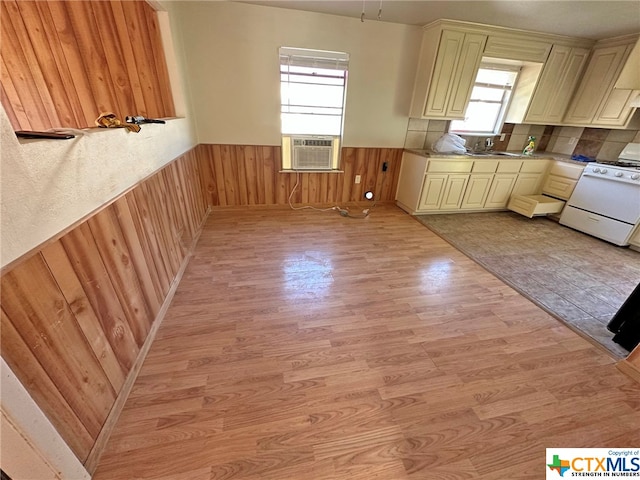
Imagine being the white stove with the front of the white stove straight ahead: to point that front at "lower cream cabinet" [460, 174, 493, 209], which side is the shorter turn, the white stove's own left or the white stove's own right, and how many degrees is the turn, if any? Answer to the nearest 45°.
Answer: approximately 45° to the white stove's own right

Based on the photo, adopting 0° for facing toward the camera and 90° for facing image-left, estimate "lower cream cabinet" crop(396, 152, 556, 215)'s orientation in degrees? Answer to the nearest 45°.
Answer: approximately 315°

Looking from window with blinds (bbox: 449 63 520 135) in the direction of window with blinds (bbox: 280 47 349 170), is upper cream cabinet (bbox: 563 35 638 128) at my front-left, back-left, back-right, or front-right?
back-left

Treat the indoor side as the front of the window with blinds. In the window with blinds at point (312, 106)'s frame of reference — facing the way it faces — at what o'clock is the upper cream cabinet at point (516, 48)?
The upper cream cabinet is roughly at 9 o'clock from the window with blinds.

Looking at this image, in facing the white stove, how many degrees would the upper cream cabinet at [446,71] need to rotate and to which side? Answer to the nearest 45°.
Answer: approximately 45° to its left

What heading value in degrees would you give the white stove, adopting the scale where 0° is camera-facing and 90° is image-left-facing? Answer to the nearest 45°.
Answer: approximately 45°
